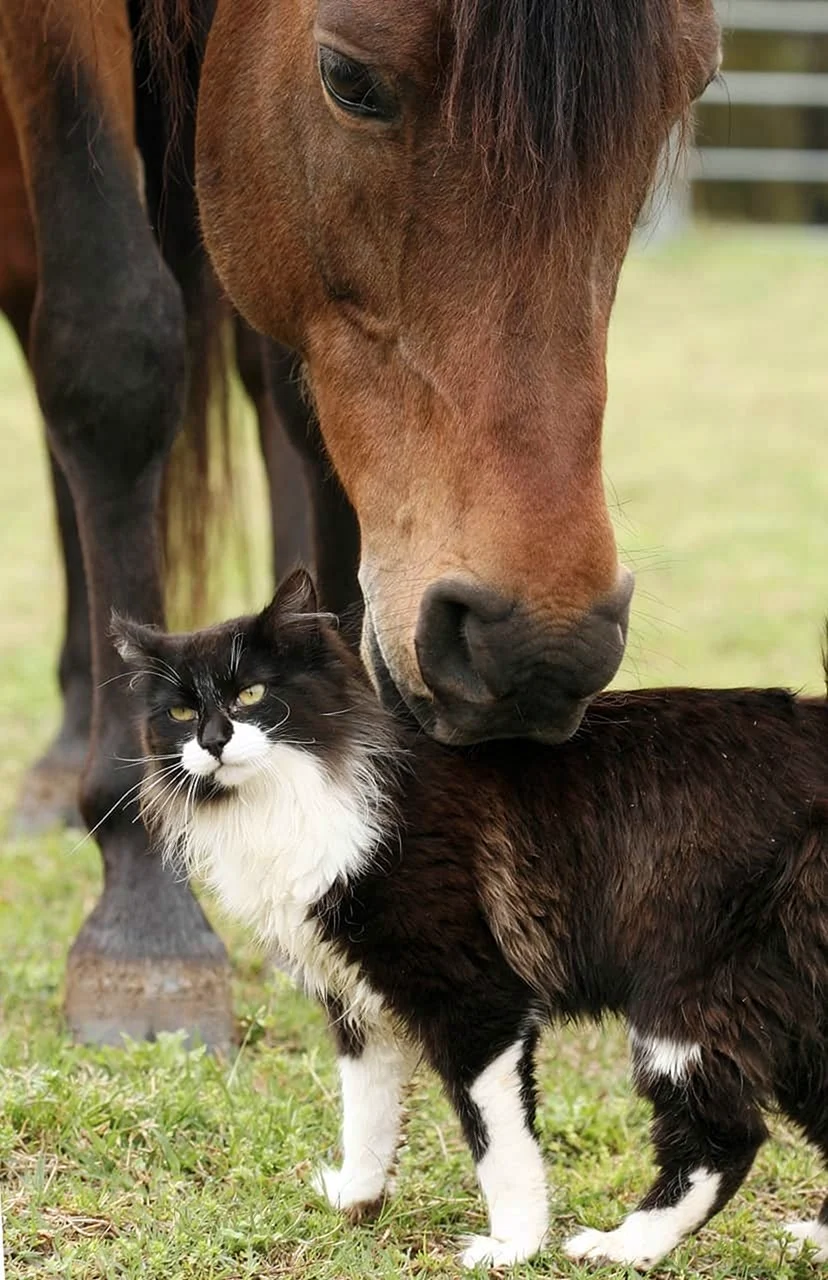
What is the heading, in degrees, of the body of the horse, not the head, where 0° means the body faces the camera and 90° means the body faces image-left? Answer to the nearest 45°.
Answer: approximately 315°
